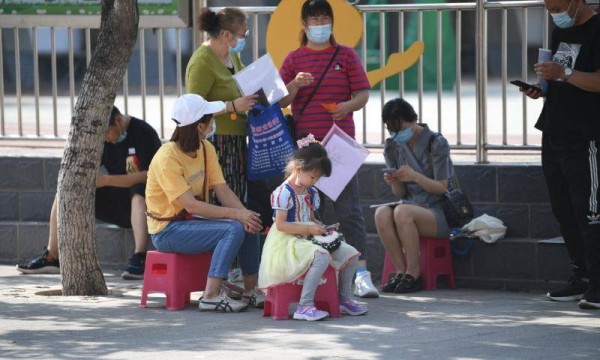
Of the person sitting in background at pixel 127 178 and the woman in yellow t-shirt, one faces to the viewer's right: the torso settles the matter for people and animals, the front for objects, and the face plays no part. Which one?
the woman in yellow t-shirt

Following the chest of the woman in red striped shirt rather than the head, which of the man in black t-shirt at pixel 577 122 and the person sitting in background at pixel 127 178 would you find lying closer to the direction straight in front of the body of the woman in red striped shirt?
the man in black t-shirt

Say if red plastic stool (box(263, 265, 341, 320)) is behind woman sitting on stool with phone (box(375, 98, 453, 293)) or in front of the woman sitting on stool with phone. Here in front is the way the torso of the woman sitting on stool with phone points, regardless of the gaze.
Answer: in front

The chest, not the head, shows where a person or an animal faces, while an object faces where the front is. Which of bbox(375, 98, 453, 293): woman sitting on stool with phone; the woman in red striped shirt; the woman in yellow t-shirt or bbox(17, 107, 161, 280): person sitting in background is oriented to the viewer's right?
the woman in yellow t-shirt

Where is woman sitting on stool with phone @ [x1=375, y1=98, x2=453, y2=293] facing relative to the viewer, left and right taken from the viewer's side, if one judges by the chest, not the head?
facing the viewer and to the left of the viewer

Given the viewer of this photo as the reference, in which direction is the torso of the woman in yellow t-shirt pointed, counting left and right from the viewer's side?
facing to the right of the viewer

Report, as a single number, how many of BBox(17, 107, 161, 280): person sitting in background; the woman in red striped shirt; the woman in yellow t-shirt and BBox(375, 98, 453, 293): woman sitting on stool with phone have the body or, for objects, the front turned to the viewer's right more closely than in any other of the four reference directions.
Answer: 1

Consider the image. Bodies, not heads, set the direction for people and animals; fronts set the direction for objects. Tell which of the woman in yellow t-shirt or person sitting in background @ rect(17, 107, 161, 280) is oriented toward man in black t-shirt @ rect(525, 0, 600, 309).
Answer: the woman in yellow t-shirt

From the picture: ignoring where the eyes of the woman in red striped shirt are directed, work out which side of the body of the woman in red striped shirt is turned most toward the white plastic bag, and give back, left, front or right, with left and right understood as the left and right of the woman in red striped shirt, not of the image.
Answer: left

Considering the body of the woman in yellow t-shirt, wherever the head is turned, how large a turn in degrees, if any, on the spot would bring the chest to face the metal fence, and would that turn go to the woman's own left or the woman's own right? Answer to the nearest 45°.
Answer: approximately 45° to the woman's own left

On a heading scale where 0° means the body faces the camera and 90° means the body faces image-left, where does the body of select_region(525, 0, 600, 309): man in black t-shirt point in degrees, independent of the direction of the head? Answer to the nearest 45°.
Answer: approximately 45°

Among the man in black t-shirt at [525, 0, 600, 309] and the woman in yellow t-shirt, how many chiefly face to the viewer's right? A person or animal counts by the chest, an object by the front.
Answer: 1

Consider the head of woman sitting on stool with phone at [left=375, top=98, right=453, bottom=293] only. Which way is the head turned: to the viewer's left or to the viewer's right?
to the viewer's left

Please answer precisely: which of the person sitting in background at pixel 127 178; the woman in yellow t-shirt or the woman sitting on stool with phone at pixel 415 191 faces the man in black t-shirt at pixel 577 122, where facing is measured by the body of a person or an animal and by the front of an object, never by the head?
the woman in yellow t-shirt

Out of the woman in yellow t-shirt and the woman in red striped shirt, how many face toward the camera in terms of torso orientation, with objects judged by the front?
1
